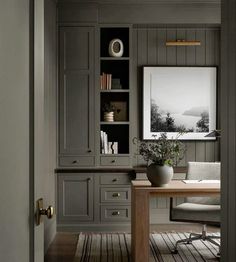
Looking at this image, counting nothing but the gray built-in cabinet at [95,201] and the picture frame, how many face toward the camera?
2

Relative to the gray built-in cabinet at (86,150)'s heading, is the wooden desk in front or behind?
in front

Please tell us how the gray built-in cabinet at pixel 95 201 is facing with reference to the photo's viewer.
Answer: facing the viewer

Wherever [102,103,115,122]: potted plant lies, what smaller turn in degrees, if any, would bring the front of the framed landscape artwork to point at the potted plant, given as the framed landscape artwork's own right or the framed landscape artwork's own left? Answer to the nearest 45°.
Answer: approximately 90° to the framed landscape artwork's own right

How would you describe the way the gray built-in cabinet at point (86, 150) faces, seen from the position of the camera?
facing the viewer

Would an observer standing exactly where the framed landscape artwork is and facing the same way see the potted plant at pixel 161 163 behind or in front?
in front

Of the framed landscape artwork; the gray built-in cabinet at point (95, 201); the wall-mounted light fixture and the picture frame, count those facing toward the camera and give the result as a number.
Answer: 4

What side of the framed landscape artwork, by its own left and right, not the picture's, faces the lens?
front

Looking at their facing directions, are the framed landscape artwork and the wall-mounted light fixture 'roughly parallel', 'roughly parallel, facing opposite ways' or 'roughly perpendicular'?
roughly parallel

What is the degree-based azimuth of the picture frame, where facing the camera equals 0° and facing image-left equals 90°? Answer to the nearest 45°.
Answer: approximately 0°
